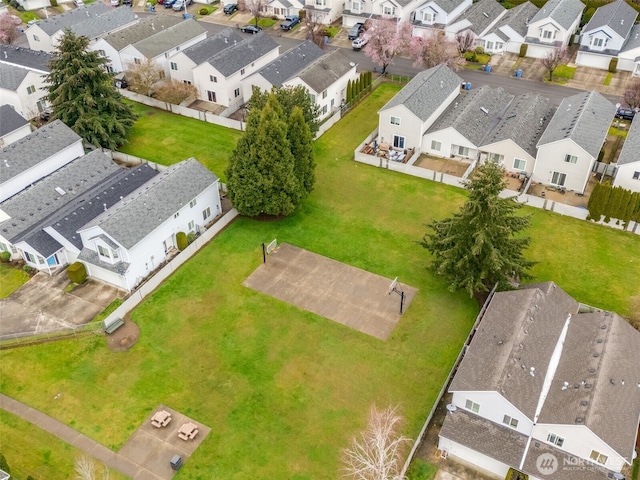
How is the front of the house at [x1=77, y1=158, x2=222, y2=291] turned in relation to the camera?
facing the viewer and to the left of the viewer

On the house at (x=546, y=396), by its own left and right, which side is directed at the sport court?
right

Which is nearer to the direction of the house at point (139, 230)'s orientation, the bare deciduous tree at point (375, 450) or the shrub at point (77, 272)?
the shrub

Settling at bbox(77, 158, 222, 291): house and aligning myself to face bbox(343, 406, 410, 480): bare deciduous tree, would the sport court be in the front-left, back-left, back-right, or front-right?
front-left

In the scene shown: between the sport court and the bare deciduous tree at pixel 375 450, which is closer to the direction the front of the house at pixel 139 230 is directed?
the bare deciduous tree

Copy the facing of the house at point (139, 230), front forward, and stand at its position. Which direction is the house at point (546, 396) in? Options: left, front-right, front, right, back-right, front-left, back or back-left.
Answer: left

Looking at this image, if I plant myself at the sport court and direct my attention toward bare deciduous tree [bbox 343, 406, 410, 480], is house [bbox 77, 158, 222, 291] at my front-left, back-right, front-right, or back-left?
back-right

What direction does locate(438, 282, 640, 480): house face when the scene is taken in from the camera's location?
facing the viewer

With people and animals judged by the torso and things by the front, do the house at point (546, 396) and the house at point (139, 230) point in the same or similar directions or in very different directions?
same or similar directions

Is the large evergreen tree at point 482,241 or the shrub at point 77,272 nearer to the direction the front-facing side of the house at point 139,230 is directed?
the shrub

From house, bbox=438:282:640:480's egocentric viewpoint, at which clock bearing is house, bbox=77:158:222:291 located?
house, bbox=77:158:222:291 is roughly at 3 o'clock from house, bbox=438:282:640:480.

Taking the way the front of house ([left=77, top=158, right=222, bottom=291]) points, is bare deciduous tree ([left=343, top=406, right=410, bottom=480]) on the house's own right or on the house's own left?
on the house's own left

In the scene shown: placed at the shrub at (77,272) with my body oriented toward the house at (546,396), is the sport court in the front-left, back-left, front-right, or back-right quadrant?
front-left
